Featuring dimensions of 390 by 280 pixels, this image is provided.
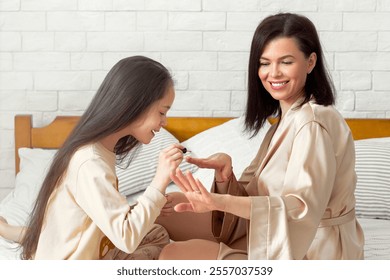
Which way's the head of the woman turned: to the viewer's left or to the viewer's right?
to the viewer's left

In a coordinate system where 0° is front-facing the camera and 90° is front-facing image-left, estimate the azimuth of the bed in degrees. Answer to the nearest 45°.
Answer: approximately 0°
